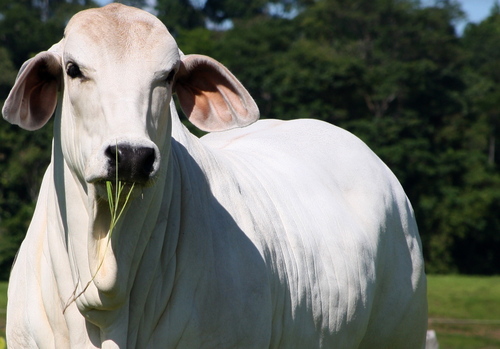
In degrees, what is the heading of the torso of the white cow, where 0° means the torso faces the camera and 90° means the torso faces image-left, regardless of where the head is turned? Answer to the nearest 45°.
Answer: approximately 45°
